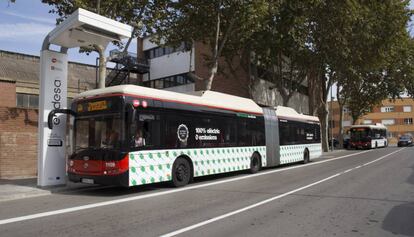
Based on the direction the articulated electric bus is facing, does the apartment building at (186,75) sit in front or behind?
behind

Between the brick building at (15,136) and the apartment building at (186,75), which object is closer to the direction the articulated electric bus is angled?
the brick building

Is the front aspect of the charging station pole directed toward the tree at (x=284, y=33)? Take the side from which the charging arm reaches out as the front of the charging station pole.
no

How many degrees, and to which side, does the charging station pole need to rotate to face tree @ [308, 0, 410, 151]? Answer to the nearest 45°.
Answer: approximately 90° to its left

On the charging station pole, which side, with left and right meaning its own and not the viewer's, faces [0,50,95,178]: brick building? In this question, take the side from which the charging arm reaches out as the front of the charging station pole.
back

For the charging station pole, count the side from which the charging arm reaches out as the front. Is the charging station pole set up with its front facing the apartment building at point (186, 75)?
no

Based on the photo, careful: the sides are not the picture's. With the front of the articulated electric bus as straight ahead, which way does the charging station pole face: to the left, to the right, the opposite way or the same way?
to the left

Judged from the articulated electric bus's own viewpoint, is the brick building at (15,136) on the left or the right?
on its right

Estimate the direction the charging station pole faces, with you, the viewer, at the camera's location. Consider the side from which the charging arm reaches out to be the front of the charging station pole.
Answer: facing the viewer and to the right of the viewer

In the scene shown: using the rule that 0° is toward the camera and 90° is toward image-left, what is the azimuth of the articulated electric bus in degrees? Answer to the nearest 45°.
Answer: approximately 45°

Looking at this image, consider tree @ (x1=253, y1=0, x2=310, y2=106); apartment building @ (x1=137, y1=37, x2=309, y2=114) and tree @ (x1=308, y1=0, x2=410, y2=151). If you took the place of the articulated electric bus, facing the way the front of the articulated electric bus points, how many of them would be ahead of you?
0

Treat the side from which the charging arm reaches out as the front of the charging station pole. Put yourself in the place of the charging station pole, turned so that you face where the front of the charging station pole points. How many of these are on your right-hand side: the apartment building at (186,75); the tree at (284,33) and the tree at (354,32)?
0

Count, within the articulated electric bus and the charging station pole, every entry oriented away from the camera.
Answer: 0
